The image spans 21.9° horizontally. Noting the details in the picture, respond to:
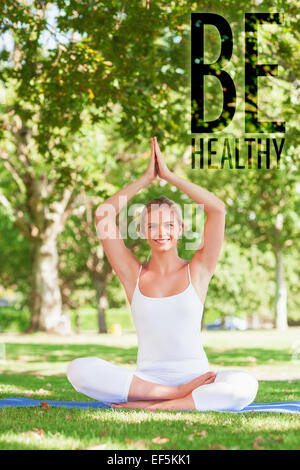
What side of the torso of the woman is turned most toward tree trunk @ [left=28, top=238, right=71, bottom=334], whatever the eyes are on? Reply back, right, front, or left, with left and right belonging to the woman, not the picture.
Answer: back

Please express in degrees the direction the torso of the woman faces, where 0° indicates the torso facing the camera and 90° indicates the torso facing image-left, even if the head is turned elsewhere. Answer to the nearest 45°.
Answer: approximately 0°
